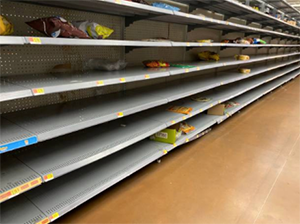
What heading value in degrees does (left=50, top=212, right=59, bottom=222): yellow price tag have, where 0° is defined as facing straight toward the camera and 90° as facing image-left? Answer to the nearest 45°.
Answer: approximately 315°

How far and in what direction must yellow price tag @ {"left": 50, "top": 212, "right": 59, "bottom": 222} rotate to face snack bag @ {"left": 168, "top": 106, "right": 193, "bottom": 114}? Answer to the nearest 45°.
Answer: approximately 90° to its left
